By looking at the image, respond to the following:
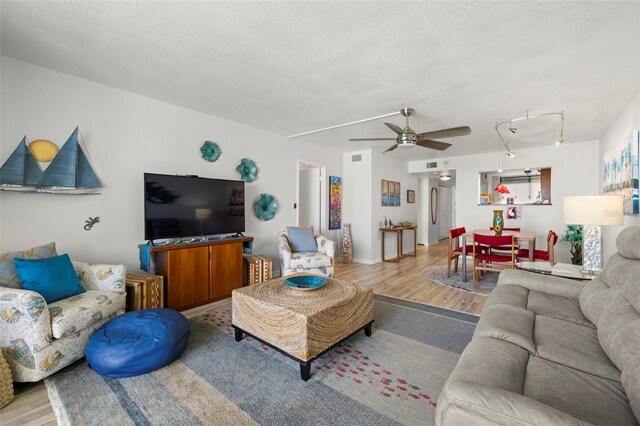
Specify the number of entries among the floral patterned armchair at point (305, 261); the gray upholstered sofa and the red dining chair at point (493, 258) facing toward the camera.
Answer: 1

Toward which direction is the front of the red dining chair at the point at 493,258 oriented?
away from the camera

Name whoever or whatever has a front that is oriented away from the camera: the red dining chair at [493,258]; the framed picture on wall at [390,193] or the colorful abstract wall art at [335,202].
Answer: the red dining chair

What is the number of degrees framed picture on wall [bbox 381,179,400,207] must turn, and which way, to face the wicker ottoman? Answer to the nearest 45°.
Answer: approximately 45° to its right

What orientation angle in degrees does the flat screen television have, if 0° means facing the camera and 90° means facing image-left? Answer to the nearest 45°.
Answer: approximately 315°

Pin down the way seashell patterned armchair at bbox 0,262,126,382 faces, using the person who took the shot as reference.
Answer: facing the viewer and to the right of the viewer

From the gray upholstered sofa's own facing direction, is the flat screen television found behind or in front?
in front

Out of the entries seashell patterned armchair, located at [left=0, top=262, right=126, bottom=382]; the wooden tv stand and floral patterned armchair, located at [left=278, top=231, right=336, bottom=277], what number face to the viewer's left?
0

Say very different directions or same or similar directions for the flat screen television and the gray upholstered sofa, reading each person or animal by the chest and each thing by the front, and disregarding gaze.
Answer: very different directions

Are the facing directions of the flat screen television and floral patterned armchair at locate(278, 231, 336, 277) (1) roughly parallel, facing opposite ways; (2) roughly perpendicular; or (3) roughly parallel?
roughly perpendicular

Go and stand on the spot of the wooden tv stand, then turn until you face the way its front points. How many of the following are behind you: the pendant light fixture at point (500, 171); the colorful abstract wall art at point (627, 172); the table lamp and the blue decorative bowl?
0

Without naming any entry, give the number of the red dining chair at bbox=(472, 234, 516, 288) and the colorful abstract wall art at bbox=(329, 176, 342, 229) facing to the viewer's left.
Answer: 0

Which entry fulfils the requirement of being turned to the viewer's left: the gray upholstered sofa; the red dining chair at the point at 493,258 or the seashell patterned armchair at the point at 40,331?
the gray upholstered sofa

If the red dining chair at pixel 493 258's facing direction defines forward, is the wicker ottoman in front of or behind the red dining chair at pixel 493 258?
behind

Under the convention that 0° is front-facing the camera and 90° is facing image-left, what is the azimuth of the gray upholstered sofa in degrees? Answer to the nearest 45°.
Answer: approximately 90°

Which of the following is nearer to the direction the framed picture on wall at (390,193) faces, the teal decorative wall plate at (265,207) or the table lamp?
the table lamp

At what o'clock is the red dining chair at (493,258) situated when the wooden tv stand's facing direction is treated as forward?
The red dining chair is roughly at 11 o'clock from the wooden tv stand.
